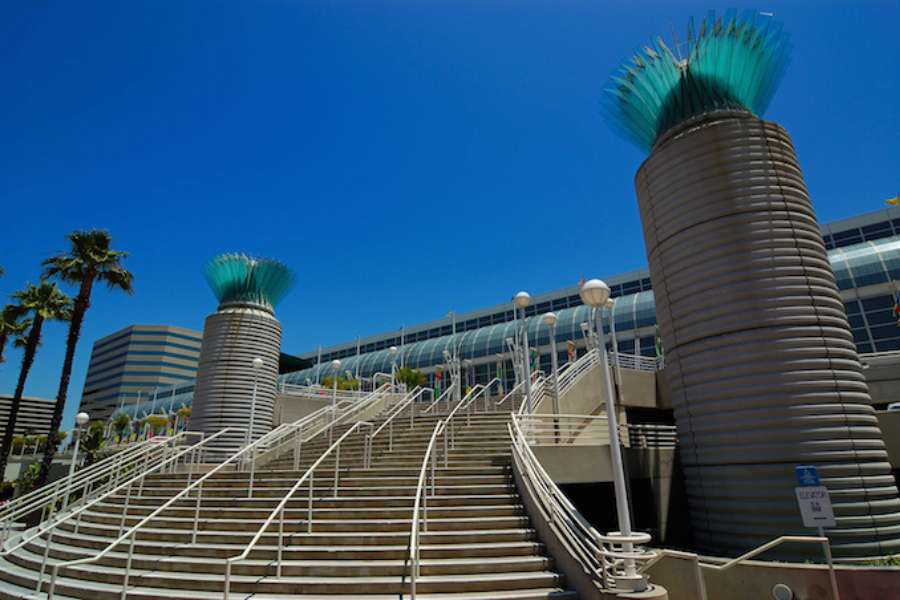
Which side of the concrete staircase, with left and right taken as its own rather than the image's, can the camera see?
front

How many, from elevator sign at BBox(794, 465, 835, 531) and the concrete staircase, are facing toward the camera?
2

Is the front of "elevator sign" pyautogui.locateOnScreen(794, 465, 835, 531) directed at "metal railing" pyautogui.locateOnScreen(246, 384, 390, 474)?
no

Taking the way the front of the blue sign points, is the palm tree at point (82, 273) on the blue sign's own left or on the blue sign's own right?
on the blue sign's own right

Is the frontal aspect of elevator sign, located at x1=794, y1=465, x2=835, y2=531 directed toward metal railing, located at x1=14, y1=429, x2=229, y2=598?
no

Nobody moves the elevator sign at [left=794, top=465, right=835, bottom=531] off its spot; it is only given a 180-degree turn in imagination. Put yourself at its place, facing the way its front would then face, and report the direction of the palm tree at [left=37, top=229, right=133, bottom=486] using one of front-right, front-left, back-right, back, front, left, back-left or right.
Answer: left

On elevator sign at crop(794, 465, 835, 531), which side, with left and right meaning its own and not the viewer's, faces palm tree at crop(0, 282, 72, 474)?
right

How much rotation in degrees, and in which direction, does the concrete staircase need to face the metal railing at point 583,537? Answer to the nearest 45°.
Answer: approximately 45° to its left

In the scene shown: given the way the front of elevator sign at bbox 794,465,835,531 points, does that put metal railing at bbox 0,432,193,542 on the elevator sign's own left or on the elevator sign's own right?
on the elevator sign's own right

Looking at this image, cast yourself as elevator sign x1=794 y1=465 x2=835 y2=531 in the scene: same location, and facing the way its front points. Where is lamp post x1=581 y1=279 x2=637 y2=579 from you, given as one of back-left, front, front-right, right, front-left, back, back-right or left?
front-right

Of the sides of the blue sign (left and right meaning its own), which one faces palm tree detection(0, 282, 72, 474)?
right

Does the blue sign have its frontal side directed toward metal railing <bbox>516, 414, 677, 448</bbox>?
no

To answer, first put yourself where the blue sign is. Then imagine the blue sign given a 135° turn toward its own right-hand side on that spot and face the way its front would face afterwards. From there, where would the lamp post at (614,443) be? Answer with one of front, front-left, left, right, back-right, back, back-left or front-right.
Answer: left

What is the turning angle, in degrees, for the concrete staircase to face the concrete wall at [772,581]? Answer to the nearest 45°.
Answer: approximately 45° to its left

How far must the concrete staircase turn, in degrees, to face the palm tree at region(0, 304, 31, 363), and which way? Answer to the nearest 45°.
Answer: approximately 135° to its right

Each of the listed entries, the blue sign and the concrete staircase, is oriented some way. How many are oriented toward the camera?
2

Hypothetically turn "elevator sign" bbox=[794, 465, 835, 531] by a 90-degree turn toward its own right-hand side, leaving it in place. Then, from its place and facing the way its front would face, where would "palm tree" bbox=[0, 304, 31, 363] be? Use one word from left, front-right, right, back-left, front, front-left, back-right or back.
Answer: front

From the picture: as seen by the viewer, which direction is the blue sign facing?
toward the camera

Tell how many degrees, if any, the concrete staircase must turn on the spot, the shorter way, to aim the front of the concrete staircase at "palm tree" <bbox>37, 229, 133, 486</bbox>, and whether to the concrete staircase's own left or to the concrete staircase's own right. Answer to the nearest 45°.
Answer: approximately 135° to the concrete staircase's own right
